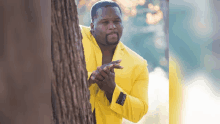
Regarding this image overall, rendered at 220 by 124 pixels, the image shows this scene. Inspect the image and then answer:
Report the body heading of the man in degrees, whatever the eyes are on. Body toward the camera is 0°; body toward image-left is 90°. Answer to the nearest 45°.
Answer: approximately 0°

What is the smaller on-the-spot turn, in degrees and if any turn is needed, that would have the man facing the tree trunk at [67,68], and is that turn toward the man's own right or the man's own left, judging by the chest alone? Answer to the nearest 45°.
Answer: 0° — they already face it
